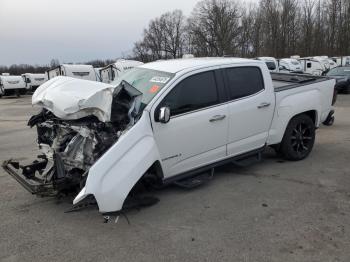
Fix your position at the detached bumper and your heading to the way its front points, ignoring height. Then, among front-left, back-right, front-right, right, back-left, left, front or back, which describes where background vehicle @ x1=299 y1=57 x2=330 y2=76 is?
back

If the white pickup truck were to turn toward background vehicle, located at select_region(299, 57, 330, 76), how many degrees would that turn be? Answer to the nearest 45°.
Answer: approximately 180°

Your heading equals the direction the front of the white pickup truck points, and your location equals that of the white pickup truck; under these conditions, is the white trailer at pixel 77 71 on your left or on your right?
on your right

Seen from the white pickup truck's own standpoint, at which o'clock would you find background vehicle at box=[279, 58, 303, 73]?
The background vehicle is roughly at 5 o'clock from the white pickup truck.

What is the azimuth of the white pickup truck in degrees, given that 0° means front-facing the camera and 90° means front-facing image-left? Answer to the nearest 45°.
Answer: approximately 45°

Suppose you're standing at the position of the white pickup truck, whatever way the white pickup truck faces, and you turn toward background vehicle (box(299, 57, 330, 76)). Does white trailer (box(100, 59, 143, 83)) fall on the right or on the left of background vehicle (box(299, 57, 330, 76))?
left

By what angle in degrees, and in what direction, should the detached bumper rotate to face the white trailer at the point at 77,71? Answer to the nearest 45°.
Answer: approximately 135° to its right

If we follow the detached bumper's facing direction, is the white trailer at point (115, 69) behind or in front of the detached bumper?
behind

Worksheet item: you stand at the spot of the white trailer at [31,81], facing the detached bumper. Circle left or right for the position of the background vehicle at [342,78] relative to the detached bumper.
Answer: left

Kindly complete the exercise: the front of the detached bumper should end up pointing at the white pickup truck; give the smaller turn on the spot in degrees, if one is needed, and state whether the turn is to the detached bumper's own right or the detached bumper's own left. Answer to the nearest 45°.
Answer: approximately 135° to the detached bumper's own left

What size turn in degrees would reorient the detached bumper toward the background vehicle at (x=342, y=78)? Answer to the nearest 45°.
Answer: approximately 180°

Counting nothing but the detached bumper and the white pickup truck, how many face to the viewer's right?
0

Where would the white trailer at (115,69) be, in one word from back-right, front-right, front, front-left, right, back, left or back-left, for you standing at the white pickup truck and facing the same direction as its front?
back-right
